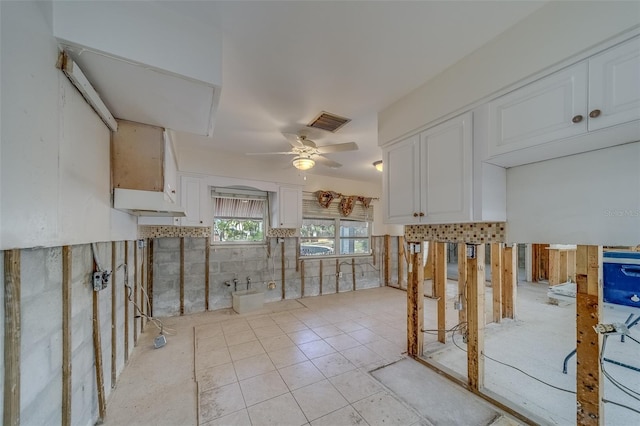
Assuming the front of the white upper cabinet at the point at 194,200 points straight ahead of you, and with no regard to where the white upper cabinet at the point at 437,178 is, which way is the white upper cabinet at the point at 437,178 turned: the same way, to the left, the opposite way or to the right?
to the right

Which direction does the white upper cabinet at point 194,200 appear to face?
toward the camera

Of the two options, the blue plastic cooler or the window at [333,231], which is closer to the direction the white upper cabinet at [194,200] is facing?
the blue plastic cooler

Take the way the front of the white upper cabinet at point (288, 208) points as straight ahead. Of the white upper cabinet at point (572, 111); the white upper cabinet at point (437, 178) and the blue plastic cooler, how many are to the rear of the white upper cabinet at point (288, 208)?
0

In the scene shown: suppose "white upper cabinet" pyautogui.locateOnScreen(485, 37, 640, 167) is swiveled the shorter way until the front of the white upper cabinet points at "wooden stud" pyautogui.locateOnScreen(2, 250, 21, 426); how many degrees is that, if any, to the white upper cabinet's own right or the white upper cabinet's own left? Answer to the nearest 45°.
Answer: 0° — it already faces it

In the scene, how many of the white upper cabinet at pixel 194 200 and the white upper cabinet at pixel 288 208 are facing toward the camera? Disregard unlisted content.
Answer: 2

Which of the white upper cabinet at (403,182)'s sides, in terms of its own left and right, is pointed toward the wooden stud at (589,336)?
left

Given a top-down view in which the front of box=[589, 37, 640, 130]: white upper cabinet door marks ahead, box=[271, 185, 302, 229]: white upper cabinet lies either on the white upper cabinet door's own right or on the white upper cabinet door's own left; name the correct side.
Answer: on the white upper cabinet door's own right

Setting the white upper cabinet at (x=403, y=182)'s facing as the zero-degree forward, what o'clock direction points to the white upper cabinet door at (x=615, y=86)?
the white upper cabinet door at (x=615, y=86) is roughly at 9 o'clock from the white upper cabinet at (x=403, y=182).

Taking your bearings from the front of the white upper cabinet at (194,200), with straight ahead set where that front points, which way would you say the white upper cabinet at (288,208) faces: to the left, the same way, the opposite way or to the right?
the same way

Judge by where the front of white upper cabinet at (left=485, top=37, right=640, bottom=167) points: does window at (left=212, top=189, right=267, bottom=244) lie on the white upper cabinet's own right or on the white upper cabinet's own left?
on the white upper cabinet's own right

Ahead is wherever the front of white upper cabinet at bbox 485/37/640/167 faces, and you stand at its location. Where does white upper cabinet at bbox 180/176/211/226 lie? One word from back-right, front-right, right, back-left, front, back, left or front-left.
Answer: front-right

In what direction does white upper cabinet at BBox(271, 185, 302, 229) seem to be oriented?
toward the camera

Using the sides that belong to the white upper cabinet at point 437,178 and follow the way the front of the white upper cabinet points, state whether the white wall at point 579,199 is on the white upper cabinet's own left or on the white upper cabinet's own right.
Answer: on the white upper cabinet's own left

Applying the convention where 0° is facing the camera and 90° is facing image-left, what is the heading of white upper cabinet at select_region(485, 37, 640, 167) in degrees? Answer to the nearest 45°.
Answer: approximately 45°

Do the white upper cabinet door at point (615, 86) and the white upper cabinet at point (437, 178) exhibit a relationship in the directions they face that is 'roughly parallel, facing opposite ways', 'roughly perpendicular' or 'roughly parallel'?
roughly parallel
